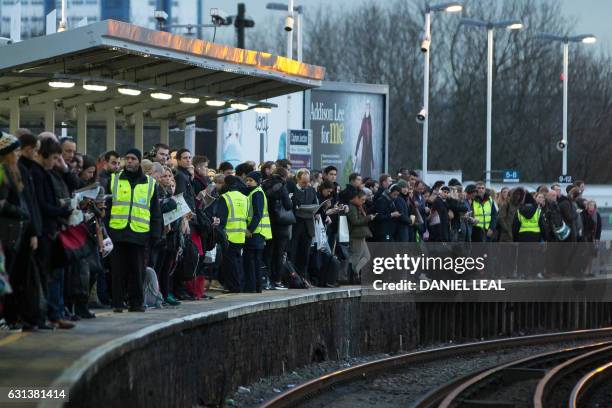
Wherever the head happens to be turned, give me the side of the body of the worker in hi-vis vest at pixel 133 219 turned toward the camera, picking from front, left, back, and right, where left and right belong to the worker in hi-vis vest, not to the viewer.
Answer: front

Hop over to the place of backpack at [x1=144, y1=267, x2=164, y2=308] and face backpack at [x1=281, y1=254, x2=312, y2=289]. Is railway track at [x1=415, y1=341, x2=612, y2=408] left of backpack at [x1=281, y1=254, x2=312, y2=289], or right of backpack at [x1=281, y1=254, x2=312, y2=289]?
right

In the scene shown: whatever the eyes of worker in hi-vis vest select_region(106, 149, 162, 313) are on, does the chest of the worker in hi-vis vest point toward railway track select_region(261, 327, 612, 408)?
no

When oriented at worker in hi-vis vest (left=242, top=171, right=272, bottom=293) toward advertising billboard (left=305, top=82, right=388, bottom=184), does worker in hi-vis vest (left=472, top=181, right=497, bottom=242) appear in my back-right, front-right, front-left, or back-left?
front-right

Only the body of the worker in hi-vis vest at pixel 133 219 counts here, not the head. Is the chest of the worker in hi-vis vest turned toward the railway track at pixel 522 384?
no

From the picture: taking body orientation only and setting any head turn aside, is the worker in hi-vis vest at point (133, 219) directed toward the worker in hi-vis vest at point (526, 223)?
no

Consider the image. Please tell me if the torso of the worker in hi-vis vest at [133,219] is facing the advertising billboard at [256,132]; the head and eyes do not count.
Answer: no

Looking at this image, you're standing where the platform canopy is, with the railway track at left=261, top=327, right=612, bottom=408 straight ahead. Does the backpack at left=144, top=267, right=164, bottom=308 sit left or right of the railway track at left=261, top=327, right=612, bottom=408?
right

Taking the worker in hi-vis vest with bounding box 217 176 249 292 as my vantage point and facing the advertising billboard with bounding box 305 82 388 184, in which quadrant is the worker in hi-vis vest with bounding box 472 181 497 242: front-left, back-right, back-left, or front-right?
front-right

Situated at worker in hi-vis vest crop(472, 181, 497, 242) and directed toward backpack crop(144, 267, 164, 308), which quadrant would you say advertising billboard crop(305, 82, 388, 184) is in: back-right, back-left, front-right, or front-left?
back-right

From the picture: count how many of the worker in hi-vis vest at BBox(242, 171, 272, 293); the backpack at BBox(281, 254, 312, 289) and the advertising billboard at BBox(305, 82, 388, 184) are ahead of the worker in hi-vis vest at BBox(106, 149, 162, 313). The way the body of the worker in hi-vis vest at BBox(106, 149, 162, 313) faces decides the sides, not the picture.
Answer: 0
